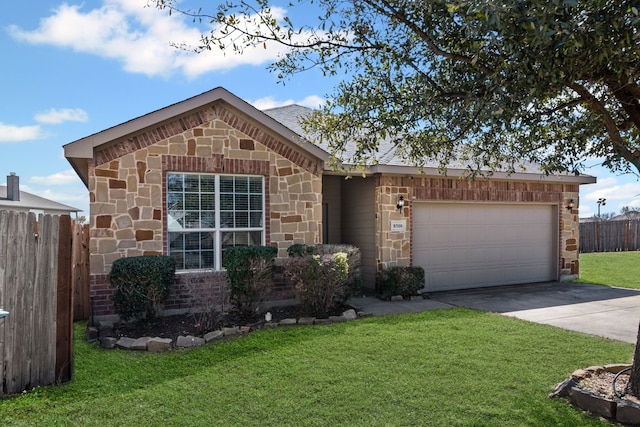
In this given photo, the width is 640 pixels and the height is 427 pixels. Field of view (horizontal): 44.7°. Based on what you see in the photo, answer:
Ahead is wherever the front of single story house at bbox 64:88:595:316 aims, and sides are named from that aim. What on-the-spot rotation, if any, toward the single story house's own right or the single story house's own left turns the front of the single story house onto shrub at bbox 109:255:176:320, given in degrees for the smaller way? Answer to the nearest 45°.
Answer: approximately 45° to the single story house's own right

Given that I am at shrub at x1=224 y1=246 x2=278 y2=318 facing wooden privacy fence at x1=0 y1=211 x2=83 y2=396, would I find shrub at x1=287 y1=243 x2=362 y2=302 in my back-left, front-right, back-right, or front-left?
back-left

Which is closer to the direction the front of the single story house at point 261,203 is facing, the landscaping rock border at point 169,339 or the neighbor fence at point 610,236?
the landscaping rock border

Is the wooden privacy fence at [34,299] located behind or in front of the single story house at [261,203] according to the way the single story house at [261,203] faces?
in front

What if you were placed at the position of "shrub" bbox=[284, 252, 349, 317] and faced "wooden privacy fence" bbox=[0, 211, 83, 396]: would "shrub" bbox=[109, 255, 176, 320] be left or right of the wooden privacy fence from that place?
right

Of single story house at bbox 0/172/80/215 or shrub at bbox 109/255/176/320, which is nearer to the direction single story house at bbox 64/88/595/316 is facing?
the shrub

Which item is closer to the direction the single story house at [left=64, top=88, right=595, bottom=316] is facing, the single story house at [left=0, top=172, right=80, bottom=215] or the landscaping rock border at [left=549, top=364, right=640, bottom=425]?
the landscaping rock border

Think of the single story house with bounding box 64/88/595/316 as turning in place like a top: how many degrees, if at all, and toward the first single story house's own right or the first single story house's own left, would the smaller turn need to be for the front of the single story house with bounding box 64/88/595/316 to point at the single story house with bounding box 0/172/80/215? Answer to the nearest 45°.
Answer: approximately 135° to the first single story house's own right

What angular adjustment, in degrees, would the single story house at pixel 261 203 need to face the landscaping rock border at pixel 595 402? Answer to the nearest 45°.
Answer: approximately 45° to its left

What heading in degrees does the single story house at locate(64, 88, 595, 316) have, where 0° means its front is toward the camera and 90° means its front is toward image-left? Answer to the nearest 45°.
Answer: approximately 0°

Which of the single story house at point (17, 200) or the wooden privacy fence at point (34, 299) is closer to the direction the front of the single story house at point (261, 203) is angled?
the wooden privacy fence
